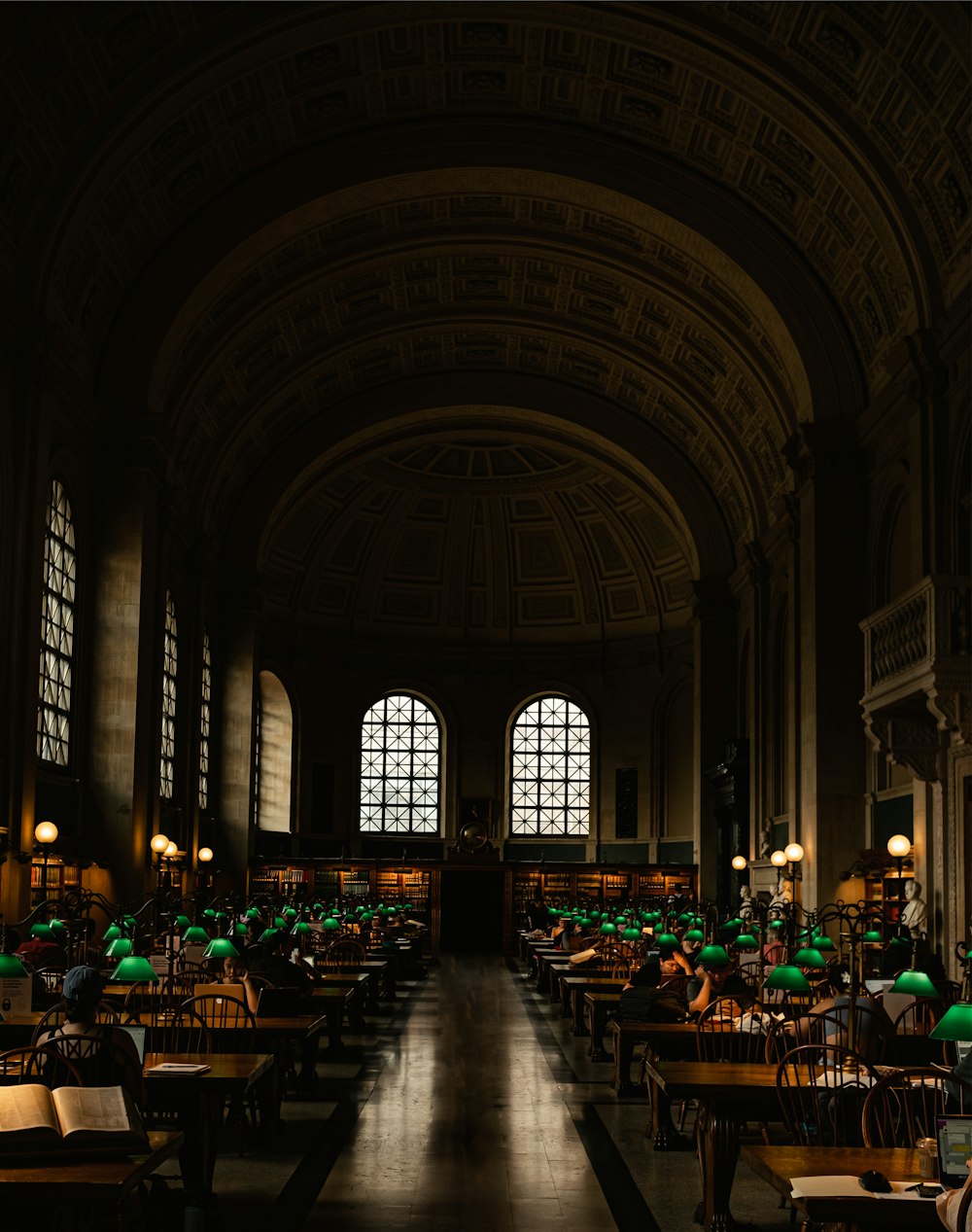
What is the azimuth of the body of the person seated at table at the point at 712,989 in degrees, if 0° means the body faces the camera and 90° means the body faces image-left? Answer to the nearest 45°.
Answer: approximately 0°

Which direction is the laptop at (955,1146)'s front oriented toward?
toward the camera

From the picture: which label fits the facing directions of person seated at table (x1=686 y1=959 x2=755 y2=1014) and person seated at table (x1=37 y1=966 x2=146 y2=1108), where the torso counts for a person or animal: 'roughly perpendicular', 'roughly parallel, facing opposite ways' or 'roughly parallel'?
roughly parallel, facing opposite ways

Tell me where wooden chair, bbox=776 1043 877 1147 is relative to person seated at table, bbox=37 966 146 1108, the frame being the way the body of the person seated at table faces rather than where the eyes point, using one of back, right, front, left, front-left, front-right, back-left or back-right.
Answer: right

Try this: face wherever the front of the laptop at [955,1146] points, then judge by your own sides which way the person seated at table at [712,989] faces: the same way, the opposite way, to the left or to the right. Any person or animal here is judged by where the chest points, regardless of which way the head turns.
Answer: the same way

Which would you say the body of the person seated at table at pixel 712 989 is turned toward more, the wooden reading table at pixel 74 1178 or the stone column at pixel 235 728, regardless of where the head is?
the wooden reading table

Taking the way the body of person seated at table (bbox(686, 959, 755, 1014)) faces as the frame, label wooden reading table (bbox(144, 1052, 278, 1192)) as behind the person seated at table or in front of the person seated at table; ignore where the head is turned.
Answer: in front

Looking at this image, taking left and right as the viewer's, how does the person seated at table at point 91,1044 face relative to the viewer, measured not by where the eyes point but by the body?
facing away from the viewer

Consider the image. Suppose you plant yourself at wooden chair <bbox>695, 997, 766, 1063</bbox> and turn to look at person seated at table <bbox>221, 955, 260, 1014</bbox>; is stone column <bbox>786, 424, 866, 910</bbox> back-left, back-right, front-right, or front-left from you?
front-right

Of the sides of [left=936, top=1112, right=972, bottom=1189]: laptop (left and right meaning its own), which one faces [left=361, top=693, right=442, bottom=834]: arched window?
back

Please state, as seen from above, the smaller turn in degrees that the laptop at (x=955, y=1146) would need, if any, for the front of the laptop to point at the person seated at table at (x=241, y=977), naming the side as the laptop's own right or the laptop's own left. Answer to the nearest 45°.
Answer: approximately 135° to the laptop's own right
